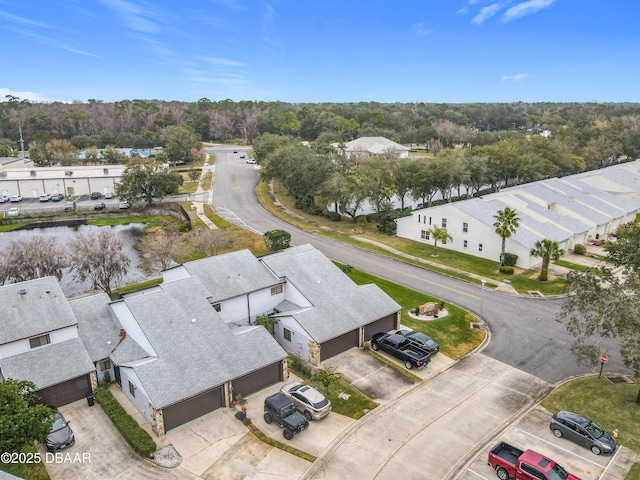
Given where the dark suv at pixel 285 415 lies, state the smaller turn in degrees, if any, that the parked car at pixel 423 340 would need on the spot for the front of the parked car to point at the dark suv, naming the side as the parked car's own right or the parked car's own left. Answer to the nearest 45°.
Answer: approximately 90° to the parked car's own left

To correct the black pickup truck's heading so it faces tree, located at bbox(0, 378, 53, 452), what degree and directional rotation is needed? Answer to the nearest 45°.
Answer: approximately 90° to its left

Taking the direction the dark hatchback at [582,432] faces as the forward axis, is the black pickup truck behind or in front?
behind

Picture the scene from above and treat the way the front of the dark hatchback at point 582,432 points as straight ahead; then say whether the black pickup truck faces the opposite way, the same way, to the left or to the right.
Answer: the opposite way

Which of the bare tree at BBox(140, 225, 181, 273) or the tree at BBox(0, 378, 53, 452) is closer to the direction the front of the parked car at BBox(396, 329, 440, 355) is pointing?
the bare tree

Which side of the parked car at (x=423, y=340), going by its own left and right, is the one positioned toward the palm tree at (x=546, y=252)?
right

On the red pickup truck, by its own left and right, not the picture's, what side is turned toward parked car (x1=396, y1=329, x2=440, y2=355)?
back

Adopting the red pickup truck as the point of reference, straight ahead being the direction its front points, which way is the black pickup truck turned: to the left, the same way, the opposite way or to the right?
the opposite way

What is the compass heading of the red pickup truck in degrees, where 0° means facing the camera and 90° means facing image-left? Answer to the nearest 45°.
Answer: approximately 315°

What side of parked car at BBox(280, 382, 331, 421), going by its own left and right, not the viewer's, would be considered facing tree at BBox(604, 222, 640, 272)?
right

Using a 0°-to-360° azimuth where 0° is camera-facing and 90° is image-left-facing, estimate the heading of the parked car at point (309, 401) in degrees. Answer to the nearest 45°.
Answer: approximately 135°

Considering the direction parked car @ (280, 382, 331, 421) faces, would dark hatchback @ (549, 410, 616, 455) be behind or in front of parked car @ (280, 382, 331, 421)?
behind

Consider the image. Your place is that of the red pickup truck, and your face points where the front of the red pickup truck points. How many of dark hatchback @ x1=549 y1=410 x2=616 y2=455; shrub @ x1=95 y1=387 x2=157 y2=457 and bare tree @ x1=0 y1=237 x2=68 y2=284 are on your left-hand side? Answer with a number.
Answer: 1

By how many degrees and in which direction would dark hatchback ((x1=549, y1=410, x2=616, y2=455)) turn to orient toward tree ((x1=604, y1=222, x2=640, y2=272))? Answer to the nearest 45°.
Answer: approximately 135° to its left

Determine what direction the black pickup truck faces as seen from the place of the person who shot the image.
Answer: facing away from the viewer and to the left of the viewer

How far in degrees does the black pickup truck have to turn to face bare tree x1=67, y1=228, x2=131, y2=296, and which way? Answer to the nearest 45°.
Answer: approximately 45° to its left

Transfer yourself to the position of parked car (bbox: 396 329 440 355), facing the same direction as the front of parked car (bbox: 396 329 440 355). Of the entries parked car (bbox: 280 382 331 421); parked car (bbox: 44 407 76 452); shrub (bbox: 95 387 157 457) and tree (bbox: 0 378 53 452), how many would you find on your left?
4

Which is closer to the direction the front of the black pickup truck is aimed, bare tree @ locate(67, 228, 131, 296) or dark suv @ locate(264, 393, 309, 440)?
the bare tree
